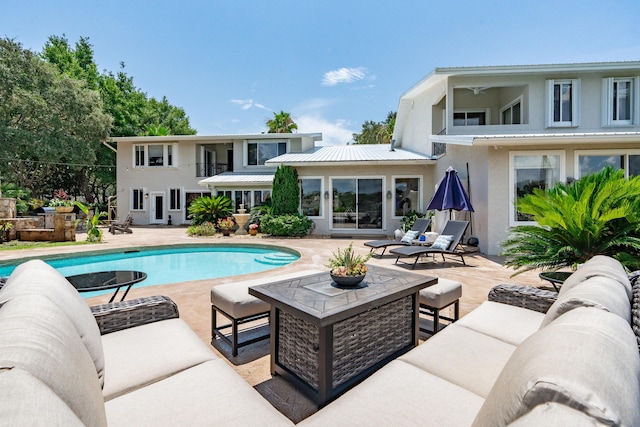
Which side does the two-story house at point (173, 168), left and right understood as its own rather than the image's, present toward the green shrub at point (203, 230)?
front

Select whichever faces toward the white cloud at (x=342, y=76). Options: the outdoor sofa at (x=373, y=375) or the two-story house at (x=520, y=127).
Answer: the outdoor sofa

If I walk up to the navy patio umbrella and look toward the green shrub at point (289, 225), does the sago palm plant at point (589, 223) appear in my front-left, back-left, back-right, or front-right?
back-left

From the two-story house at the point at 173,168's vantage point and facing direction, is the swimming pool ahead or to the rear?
ahead

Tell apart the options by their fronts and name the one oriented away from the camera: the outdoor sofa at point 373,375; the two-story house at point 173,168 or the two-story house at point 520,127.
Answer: the outdoor sofa

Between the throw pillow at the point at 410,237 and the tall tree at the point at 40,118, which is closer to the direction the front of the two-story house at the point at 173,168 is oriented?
the throw pillow

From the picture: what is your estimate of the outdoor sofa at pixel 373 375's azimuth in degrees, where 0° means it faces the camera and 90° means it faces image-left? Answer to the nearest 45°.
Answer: approximately 180°

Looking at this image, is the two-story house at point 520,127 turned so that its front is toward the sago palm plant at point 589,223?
yes

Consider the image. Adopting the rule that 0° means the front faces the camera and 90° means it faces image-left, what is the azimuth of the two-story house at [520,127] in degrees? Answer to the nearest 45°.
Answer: approximately 0°

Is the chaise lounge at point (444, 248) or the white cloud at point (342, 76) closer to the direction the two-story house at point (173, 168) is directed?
the chaise lounge
